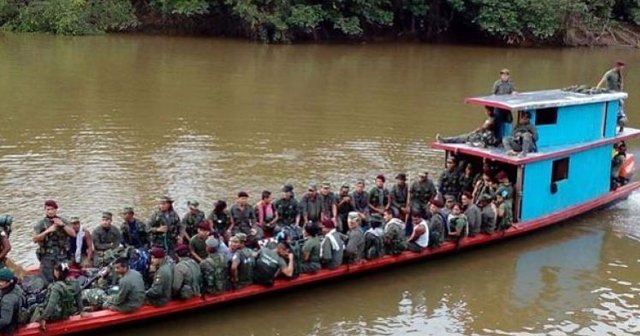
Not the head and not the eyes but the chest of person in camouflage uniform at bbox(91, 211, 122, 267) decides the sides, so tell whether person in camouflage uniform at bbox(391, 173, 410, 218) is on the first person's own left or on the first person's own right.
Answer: on the first person's own left

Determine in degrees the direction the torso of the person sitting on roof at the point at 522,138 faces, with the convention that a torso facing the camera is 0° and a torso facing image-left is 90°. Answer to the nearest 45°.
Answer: approximately 45°

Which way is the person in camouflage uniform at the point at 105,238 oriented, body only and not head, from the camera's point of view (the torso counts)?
toward the camera

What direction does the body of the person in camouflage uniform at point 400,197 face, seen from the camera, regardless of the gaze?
toward the camera

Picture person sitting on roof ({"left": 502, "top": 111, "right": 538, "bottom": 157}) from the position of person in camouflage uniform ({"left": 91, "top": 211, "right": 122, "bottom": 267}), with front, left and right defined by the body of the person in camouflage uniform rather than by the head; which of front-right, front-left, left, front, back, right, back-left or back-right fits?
left

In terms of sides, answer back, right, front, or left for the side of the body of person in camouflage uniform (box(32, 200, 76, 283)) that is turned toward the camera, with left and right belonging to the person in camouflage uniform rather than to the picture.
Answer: front

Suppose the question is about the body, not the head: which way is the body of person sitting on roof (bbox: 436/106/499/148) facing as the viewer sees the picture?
to the viewer's left

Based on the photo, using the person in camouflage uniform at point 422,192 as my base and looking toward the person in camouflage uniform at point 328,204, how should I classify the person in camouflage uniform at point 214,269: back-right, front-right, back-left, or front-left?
front-left
